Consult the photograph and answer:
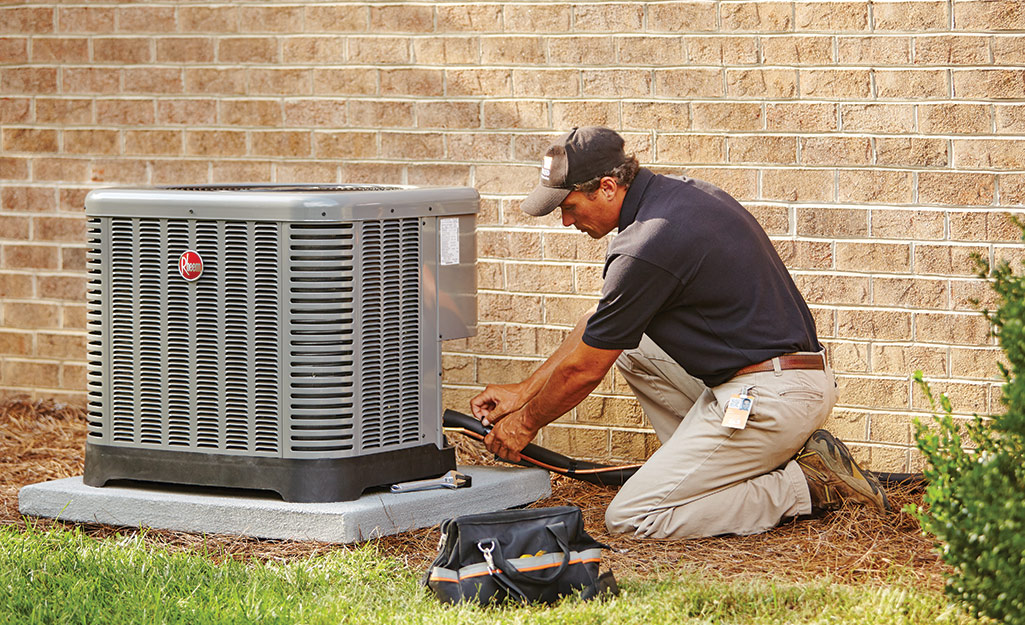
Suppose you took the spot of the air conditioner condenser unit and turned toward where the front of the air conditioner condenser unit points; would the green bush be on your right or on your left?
on your left

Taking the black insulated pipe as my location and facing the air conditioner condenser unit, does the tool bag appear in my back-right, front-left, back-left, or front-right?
front-left

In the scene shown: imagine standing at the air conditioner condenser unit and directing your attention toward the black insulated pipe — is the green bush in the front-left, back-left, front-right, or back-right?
front-right

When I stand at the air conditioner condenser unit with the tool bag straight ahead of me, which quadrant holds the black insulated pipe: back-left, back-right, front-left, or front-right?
front-left

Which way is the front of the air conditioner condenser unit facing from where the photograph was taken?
facing the viewer and to the left of the viewer

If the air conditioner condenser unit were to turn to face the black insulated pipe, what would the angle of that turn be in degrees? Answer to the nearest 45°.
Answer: approximately 135° to its left
